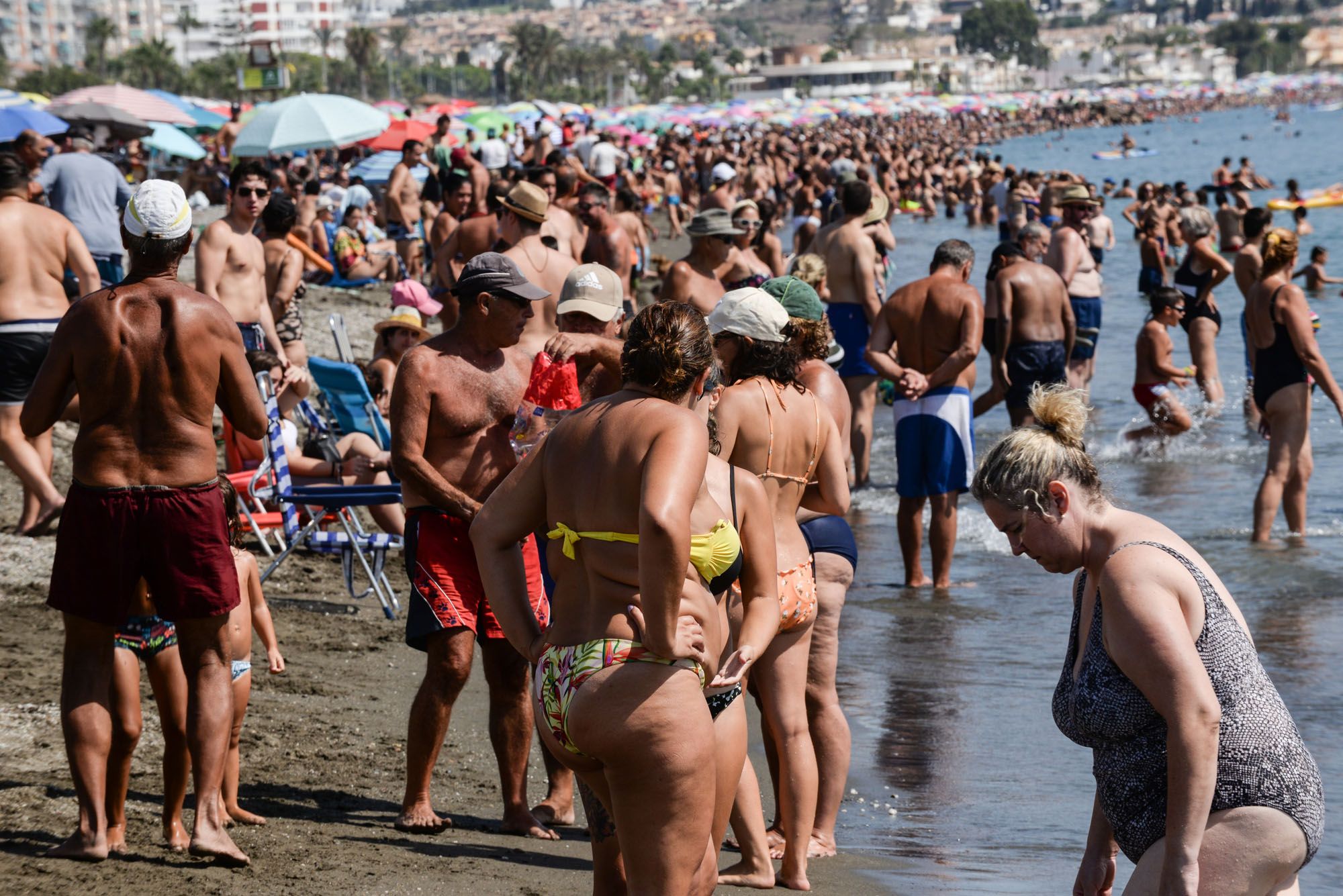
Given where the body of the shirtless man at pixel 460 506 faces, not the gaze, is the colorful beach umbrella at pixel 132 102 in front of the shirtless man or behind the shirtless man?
behind

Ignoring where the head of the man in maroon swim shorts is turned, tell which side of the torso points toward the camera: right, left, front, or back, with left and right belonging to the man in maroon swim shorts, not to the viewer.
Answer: back

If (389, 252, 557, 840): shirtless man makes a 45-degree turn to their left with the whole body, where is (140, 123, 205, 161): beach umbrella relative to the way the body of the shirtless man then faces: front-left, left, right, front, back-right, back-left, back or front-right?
left

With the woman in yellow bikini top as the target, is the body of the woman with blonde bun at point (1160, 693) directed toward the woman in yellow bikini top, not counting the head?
yes

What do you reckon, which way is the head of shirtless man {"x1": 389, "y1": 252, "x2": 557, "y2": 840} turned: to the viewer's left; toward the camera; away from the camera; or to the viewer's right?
to the viewer's right

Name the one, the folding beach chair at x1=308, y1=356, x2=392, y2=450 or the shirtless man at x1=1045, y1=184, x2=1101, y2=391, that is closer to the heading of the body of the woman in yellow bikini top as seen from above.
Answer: the shirtless man

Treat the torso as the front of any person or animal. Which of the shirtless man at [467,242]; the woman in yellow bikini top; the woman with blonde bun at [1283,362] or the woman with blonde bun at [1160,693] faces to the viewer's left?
the woman with blonde bun at [1160,693]

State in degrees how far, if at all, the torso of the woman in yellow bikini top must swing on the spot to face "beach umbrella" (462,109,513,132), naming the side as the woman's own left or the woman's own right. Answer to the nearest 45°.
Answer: approximately 45° to the woman's own left

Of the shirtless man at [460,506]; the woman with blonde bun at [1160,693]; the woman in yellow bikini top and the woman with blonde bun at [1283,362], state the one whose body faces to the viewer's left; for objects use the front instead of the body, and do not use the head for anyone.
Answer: the woman with blonde bun at [1160,693]

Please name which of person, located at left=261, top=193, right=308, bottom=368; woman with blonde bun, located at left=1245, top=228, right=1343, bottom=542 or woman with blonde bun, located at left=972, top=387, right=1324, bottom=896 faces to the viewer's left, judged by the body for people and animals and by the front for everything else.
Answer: woman with blonde bun, located at left=972, top=387, right=1324, bottom=896

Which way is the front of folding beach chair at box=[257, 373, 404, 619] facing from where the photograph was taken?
facing to the right of the viewer

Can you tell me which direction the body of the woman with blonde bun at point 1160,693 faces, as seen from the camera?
to the viewer's left

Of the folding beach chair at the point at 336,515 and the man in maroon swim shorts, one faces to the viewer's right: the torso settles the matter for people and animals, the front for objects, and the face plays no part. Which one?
the folding beach chair
